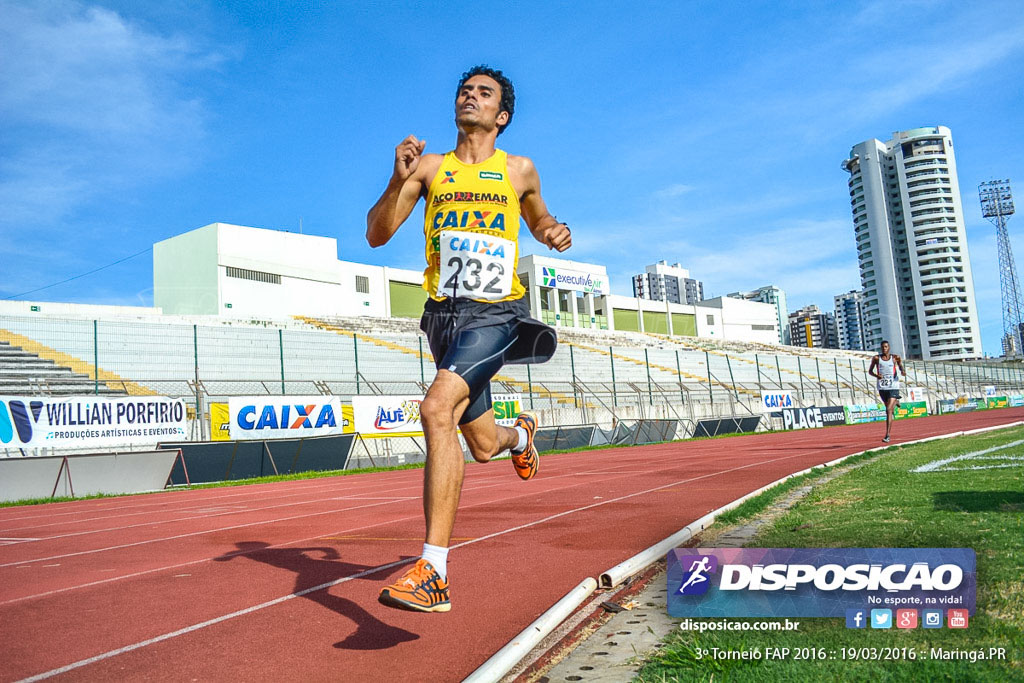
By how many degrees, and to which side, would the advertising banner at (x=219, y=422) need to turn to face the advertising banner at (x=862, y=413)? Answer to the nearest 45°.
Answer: approximately 90° to its left

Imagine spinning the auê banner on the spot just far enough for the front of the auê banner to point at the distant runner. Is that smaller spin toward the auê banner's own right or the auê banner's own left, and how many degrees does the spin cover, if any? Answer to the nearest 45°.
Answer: approximately 45° to the auê banner's own left

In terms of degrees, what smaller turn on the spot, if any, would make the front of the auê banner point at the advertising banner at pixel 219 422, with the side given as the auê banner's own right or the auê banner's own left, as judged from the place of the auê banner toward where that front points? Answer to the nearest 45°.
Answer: approximately 45° to the auê banner's own right

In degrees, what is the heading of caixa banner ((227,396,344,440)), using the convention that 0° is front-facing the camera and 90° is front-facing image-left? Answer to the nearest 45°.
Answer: approximately 0°

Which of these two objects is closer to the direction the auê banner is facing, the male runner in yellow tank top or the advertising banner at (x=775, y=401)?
the male runner in yellow tank top

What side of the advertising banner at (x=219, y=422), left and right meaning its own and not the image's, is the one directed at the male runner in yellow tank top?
front

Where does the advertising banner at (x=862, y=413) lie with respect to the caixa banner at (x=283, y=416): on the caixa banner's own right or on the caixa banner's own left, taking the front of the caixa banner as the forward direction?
on the caixa banner's own left
